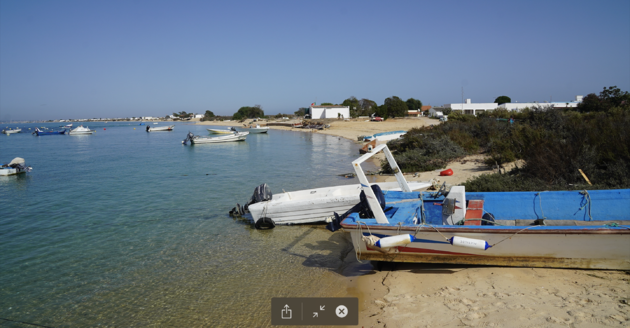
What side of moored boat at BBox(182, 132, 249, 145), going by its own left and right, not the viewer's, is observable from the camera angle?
right

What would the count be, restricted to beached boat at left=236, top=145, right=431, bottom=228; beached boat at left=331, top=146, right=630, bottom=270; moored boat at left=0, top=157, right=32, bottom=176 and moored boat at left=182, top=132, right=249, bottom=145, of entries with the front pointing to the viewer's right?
3

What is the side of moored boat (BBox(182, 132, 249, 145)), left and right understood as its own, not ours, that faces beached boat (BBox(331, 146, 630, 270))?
right

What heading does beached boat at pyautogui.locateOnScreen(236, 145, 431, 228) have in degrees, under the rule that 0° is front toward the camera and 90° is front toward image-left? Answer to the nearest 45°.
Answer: approximately 270°

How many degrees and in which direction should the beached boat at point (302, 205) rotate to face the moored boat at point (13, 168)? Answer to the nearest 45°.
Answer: approximately 135° to its left

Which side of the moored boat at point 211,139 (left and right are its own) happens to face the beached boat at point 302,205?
right
